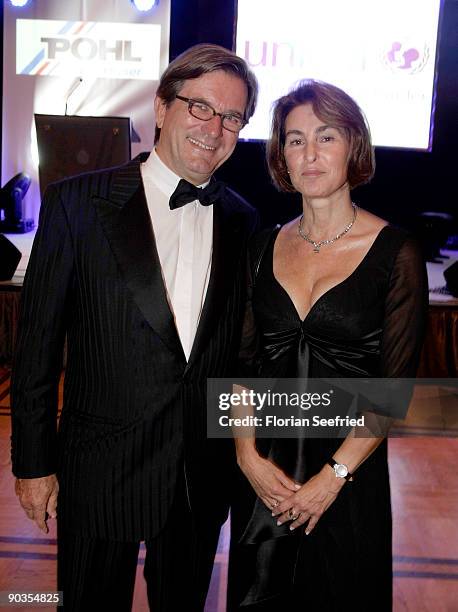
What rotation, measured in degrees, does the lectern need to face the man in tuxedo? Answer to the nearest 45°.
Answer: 0° — it already faces them

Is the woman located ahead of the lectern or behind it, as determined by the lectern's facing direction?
ahead

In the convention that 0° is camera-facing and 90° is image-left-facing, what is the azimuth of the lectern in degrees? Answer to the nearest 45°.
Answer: approximately 0°

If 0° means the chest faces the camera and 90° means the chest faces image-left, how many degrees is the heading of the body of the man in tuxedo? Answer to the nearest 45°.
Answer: approximately 315°

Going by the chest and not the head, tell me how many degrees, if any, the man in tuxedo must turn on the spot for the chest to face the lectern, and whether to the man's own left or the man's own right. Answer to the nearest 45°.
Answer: approximately 135° to the man's own left

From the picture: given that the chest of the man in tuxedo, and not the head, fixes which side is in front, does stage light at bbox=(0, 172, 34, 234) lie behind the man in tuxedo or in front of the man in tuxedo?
behind

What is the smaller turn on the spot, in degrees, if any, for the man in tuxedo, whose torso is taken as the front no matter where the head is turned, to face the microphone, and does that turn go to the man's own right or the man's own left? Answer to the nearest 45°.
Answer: approximately 135° to the man's own left

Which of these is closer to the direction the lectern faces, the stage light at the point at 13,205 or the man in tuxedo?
the man in tuxedo

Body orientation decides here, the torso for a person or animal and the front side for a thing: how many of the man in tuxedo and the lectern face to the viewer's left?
0
